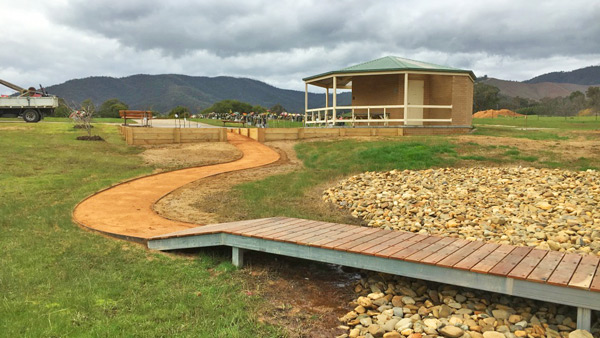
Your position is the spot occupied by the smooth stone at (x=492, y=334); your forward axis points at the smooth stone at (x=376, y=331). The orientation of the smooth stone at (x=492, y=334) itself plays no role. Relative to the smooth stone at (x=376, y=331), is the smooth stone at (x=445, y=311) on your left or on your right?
right

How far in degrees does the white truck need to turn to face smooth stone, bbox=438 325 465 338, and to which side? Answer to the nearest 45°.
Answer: approximately 90° to its left

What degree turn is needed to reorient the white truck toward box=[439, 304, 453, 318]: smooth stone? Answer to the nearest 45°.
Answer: approximately 90° to its left

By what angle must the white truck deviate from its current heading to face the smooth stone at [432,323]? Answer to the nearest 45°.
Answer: approximately 90° to its left

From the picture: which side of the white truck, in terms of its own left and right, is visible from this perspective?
left

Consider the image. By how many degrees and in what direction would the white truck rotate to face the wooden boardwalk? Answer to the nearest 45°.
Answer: approximately 90° to its left
